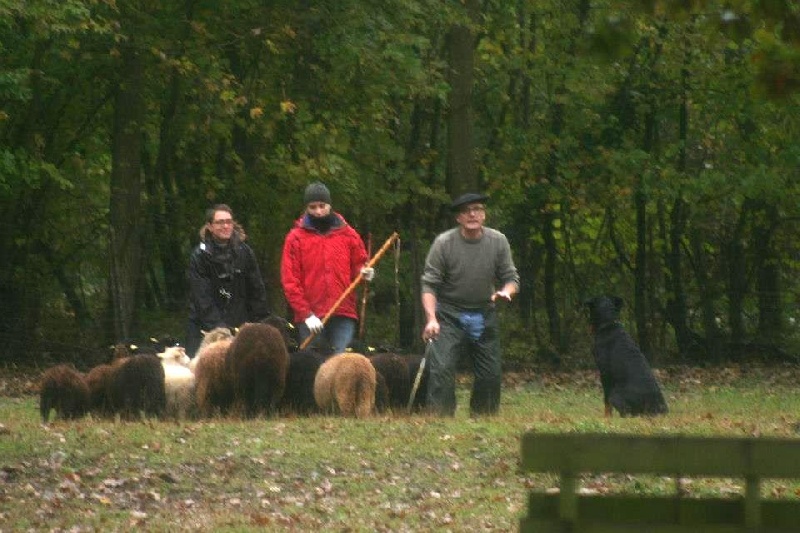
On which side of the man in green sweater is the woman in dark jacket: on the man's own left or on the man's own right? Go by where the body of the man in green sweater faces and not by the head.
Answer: on the man's own right

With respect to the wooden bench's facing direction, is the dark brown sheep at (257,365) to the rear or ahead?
ahead

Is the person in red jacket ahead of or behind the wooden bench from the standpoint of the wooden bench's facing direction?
ahead

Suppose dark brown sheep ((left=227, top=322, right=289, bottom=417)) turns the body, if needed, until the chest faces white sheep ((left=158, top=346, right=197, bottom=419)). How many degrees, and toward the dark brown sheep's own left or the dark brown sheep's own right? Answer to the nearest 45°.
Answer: approximately 90° to the dark brown sheep's own left

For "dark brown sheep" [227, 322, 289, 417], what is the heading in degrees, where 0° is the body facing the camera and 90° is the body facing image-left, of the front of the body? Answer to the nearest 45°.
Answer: approximately 180°

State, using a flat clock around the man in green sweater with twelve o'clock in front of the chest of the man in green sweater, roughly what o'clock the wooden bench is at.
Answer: The wooden bench is roughly at 12 o'clock from the man in green sweater.

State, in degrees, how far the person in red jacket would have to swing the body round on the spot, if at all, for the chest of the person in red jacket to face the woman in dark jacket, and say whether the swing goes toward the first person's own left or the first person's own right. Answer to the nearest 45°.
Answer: approximately 90° to the first person's own right

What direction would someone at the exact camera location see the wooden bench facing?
facing away from the viewer

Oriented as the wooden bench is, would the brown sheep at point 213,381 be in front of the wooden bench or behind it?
in front

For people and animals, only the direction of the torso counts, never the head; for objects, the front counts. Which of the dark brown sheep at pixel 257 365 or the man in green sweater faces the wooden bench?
the man in green sweater
